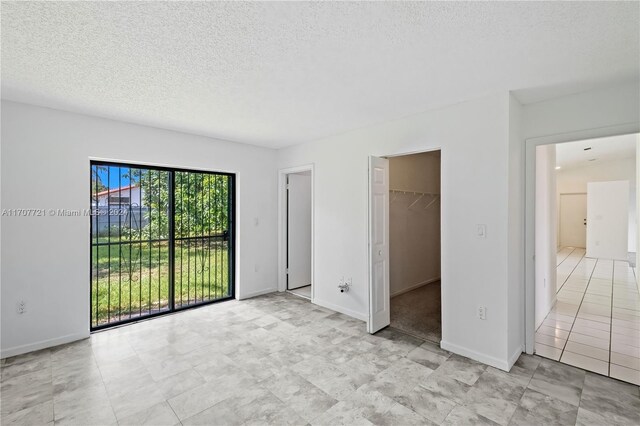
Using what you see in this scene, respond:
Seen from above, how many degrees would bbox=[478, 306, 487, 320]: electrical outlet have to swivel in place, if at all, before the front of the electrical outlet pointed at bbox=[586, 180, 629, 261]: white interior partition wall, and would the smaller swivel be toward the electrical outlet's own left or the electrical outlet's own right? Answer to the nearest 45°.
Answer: approximately 180°

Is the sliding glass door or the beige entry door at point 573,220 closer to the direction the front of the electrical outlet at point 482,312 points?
the sliding glass door

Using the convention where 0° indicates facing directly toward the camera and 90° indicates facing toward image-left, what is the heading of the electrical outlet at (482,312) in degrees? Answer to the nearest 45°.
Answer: approximately 0°

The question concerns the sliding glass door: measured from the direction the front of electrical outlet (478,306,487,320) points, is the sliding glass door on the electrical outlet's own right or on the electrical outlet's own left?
on the electrical outlet's own right

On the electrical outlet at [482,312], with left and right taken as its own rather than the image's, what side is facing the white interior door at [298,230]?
right

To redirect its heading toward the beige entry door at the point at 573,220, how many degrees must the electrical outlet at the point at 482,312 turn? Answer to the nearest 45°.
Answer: approximately 180°

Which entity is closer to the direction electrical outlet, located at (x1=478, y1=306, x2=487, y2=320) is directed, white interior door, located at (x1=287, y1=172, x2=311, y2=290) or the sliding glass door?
the sliding glass door
